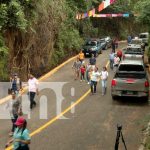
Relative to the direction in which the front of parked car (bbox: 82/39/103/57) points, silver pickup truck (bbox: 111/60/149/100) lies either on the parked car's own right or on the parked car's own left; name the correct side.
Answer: on the parked car's own left

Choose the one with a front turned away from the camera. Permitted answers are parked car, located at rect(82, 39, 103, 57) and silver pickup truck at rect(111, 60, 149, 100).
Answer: the silver pickup truck

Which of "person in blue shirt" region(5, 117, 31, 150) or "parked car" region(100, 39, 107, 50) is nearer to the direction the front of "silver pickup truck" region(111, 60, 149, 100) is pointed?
the parked car

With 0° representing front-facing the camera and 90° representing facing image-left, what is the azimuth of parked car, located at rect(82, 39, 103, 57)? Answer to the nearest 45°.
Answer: approximately 45°

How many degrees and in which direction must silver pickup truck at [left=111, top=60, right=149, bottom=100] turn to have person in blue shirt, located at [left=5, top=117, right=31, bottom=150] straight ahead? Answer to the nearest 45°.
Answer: approximately 180°

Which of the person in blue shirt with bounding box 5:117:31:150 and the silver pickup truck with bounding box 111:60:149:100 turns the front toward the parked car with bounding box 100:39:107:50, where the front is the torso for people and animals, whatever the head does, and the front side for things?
the silver pickup truck

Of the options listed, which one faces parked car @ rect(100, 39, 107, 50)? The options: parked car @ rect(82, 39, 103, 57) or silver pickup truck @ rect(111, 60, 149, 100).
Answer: the silver pickup truck

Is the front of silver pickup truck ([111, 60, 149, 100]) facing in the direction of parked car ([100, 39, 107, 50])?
yes

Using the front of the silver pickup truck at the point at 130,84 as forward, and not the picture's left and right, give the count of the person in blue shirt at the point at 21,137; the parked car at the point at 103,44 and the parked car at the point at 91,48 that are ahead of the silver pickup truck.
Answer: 2

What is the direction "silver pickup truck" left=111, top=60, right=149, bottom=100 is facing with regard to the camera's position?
facing away from the viewer
